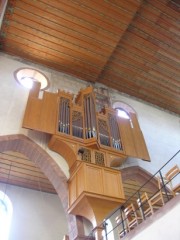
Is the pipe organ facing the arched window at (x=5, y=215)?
no

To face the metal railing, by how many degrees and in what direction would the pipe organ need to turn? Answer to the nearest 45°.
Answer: approximately 90° to its left

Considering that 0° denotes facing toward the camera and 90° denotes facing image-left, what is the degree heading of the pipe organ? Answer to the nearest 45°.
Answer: approximately 315°
